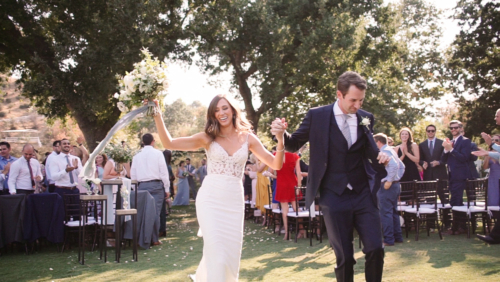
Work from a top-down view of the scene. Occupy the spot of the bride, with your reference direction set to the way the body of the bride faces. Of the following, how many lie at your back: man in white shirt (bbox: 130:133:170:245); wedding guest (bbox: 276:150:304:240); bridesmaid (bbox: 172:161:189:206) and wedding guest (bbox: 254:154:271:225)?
4

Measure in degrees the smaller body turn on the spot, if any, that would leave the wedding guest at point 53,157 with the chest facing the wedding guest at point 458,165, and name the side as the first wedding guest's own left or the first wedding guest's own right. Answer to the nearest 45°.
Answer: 0° — they already face them

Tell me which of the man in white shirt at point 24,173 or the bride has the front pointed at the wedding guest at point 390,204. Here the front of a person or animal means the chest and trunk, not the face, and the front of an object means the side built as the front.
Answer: the man in white shirt

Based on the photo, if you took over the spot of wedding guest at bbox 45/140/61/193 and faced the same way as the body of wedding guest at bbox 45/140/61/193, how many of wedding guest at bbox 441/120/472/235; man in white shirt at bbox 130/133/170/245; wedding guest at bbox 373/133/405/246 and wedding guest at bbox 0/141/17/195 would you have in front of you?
3

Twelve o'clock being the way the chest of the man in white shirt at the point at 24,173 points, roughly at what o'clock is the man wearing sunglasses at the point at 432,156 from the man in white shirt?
The man wearing sunglasses is roughly at 11 o'clock from the man in white shirt.

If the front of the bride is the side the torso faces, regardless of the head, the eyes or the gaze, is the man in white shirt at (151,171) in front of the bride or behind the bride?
behind

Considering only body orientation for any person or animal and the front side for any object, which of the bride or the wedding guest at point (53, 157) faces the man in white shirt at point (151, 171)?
the wedding guest

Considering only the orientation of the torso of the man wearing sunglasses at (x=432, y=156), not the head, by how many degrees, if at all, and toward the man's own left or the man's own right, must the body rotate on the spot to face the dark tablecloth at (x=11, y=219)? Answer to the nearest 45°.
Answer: approximately 45° to the man's own right

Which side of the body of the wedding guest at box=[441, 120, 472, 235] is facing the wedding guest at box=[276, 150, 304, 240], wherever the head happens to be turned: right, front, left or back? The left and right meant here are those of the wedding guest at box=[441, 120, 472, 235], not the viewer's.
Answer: front

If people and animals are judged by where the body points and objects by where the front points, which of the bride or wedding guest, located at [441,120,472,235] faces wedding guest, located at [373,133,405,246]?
wedding guest, located at [441,120,472,235]

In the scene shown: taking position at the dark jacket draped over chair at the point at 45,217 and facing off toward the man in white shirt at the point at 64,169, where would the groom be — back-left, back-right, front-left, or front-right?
back-right

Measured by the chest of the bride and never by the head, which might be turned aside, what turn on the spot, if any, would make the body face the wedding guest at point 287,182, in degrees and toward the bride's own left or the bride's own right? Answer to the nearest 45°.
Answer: approximately 180°

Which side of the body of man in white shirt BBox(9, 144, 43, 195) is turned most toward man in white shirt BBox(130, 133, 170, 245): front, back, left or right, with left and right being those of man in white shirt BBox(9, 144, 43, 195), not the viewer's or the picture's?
front
